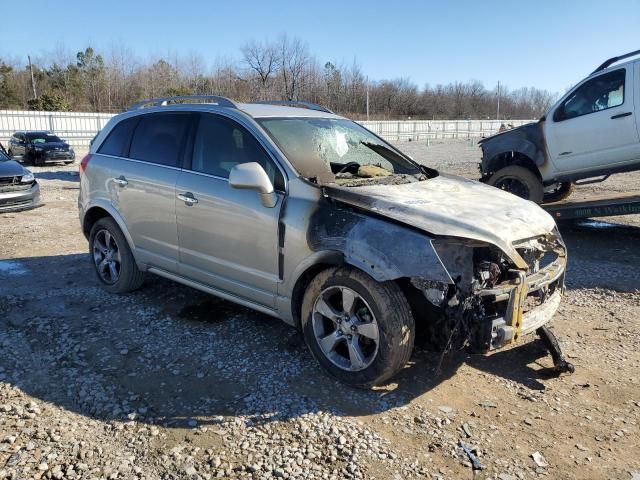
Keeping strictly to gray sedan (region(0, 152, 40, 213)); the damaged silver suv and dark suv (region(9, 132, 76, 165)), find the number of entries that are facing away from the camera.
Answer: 0

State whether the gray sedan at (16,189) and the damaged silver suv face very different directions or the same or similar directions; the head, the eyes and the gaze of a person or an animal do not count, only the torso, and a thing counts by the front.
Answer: same or similar directions

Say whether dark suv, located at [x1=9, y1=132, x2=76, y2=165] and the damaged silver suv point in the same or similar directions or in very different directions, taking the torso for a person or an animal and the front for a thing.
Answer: same or similar directions

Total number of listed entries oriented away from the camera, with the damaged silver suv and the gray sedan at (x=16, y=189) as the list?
0

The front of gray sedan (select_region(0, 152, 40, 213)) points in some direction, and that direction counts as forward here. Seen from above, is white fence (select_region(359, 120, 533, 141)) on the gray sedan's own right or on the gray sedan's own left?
on the gray sedan's own left

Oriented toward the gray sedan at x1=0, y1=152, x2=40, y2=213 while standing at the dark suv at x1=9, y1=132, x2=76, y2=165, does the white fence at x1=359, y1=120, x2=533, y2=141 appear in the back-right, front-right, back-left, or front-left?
back-left

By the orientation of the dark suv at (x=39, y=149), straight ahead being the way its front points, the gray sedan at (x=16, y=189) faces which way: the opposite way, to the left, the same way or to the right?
the same way

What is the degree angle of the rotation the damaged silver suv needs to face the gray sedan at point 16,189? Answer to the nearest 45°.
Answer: approximately 180°

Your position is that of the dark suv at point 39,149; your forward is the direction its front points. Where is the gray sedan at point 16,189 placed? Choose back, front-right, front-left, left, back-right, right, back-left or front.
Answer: front-right

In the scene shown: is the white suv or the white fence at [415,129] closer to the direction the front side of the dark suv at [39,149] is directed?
the white suv

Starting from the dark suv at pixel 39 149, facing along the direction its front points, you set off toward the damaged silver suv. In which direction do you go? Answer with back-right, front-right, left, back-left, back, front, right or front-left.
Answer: front-right

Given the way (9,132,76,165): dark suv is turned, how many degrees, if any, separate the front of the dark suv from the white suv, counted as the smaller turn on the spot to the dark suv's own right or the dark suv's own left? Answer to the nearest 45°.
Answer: approximately 45° to the dark suv's own right

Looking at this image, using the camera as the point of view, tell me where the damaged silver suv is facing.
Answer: facing the viewer and to the right of the viewer
